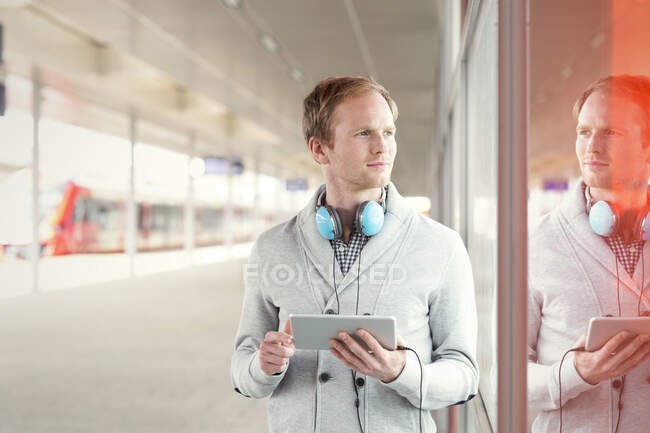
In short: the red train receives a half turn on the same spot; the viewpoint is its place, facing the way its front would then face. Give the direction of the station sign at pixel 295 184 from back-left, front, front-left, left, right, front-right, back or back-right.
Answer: right

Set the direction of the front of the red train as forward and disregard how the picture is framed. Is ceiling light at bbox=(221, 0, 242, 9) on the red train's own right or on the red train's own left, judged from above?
on the red train's own left

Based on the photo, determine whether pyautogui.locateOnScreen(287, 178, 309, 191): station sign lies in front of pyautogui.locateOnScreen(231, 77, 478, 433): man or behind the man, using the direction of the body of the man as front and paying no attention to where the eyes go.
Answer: behind

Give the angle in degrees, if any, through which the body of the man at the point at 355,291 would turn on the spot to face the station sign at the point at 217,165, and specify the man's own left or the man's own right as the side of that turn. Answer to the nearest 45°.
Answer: approximately 180°

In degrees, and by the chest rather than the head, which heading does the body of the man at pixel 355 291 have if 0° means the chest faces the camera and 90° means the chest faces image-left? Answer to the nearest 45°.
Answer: approximately 0°

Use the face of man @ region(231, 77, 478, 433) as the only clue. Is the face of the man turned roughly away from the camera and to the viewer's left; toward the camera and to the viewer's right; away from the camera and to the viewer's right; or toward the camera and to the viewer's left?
toward the camera and to the viewer's right

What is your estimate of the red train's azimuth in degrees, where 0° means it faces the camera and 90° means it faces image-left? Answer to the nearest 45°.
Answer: approximately 45°

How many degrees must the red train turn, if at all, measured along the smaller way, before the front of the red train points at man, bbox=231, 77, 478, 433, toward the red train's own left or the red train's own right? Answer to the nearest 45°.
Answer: approximately 45° to the red train's own left
